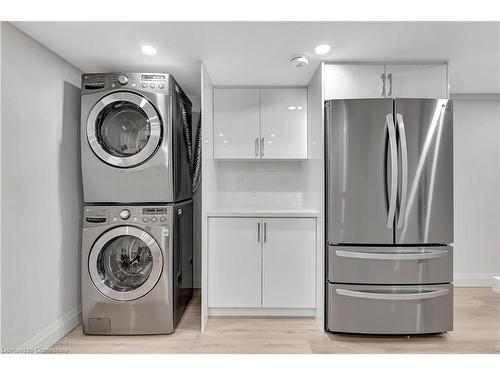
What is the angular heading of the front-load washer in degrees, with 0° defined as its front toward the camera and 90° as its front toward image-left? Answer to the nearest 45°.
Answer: approximately 0°

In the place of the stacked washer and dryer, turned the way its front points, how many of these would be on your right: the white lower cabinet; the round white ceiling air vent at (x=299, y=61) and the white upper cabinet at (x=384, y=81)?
0

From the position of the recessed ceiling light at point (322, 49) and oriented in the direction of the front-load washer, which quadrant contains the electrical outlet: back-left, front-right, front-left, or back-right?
front-right

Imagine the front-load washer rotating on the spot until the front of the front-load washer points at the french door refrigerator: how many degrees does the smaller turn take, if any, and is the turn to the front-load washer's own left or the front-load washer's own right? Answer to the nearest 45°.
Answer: approximately 90° to the front-load washer's own left

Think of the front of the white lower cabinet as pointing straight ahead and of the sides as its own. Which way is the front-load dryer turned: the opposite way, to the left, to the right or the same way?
the same way

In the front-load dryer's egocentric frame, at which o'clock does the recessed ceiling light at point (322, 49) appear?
The recessed ceiling light is roughly at 10 o'clock from the front-load dryer.

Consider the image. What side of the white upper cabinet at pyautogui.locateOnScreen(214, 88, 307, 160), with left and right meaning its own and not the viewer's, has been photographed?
front

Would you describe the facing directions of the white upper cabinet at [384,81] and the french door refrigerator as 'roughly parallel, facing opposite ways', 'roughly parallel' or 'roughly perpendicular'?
roughly parallel

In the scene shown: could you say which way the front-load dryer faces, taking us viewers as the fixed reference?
facing the viewer

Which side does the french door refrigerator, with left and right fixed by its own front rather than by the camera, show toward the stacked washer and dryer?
right

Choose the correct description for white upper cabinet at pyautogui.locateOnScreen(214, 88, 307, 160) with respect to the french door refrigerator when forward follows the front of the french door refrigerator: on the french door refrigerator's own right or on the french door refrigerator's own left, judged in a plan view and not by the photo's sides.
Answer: on the french door refrigerator's own right

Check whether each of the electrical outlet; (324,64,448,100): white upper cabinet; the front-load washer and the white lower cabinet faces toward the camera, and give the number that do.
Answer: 4

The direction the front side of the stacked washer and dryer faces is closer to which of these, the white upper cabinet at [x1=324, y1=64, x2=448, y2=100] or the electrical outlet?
the white upper cabinet

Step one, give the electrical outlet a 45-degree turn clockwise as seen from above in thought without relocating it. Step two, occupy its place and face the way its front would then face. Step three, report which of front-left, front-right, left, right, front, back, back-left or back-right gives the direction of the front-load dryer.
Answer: front

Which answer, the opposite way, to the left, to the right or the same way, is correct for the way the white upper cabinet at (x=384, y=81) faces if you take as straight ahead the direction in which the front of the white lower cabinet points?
the same way
